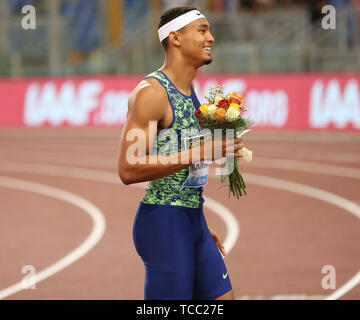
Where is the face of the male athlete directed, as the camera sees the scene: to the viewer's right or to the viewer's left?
to the viewer's right

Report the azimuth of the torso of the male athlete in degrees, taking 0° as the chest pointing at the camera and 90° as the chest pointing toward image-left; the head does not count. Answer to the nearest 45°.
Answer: approximately 270°
